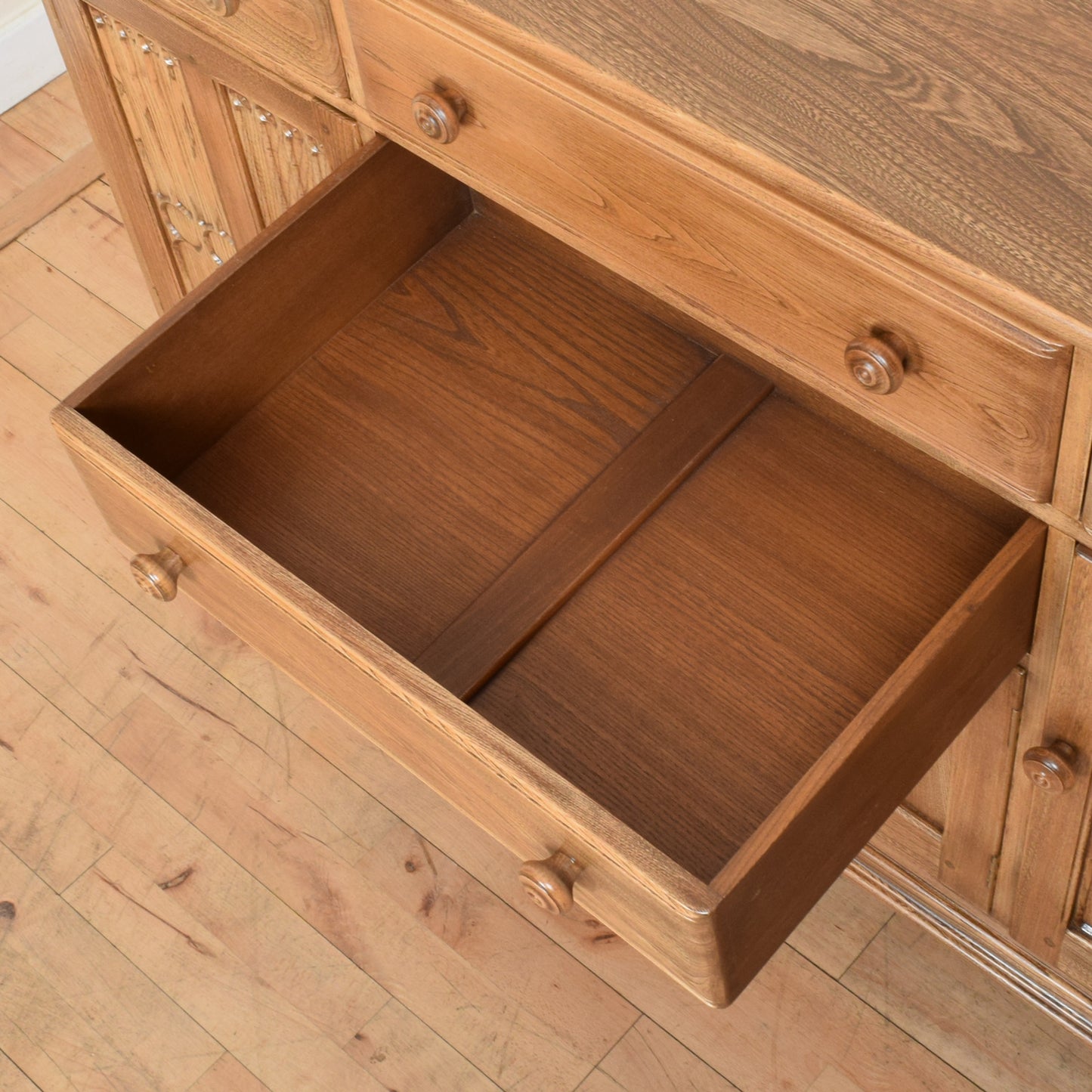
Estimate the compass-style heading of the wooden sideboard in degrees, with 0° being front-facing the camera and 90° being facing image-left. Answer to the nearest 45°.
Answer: approximately 45°
